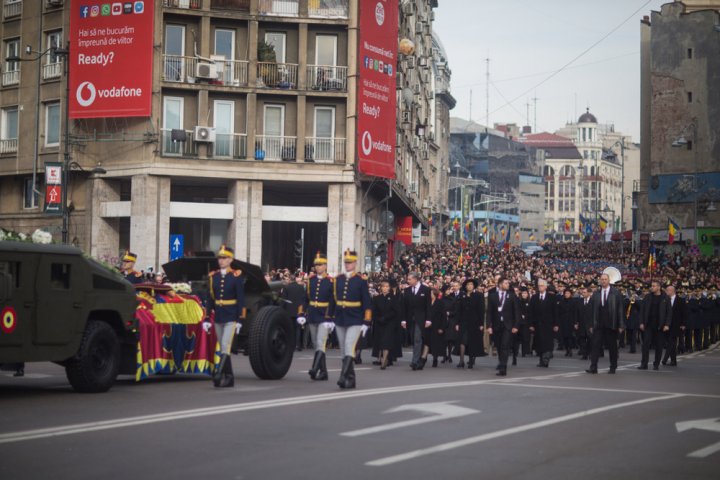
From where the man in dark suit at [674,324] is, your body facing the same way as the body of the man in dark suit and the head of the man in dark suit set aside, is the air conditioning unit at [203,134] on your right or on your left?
on your right

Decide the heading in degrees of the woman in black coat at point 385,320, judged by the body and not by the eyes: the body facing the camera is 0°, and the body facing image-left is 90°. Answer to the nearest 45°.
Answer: approximately 45°

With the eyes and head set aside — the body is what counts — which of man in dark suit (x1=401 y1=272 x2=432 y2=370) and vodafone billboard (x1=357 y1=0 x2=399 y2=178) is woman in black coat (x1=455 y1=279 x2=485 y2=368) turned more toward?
the man in dark suit

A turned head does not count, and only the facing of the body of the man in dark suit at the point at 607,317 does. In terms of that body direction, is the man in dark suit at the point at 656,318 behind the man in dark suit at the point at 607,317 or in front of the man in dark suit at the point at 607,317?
behind

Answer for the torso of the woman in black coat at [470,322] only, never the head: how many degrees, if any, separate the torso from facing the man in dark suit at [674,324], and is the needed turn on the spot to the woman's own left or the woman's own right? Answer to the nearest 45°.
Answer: approximately 135° to the woman's own left

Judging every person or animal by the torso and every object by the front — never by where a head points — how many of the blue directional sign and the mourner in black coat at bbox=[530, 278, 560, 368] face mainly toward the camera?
2

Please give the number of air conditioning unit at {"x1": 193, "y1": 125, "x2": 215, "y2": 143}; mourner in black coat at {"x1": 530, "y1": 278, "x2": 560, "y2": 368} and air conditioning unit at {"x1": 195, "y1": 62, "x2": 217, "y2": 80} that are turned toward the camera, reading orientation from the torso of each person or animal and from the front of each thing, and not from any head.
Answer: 3

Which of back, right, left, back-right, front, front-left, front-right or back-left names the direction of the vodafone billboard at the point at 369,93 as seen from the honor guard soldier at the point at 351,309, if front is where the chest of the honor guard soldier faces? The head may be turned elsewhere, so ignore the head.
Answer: back-right

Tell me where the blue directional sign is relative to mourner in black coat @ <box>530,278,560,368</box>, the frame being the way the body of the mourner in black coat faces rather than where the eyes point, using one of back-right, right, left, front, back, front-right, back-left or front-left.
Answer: back-right

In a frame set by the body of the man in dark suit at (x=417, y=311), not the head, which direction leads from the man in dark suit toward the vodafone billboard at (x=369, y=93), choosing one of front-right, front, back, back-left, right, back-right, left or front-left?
back-right

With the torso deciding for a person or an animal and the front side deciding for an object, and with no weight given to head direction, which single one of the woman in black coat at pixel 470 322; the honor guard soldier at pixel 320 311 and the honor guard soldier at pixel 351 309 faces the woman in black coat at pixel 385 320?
the woman in black coat at pixel 470 322

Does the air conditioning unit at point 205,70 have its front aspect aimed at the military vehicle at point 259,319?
yes

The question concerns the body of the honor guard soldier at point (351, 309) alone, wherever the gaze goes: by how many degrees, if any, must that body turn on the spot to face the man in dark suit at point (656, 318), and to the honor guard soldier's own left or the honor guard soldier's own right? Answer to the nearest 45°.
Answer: approximately 180°
